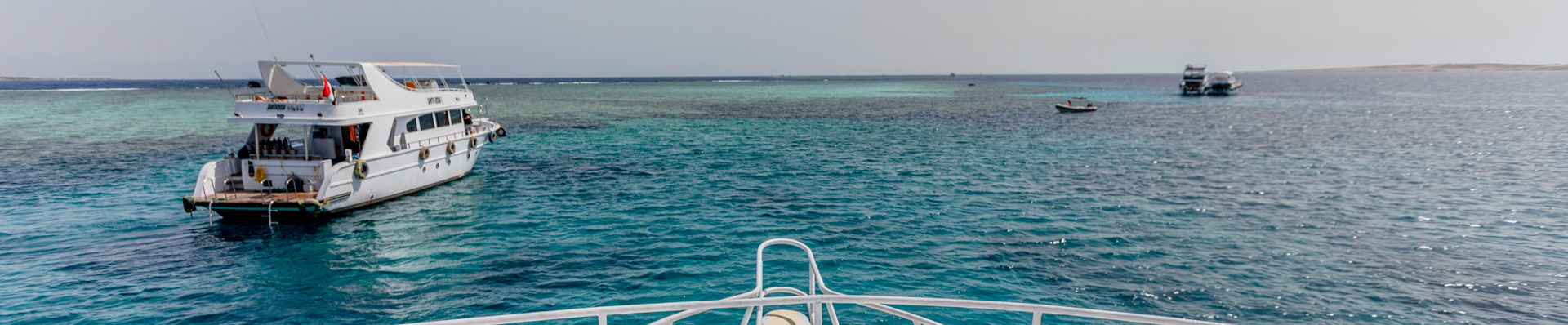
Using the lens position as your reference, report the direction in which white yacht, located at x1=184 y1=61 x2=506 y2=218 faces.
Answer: facing away from the viewer and to the right of the viewer
